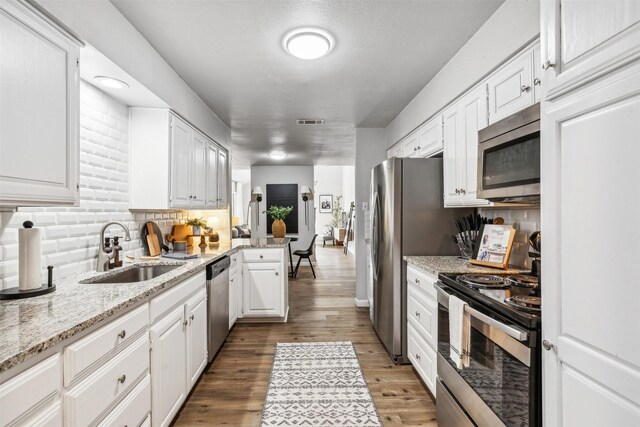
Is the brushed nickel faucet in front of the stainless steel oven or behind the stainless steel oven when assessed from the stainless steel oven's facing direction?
in front

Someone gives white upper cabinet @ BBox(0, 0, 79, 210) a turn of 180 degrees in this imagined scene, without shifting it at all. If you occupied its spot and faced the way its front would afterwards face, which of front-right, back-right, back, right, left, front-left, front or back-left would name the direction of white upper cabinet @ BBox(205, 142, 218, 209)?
right

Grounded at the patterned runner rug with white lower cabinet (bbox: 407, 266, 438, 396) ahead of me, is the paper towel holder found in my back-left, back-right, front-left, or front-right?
back-right

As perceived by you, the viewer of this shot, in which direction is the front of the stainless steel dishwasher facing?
facing to the right of the viewer

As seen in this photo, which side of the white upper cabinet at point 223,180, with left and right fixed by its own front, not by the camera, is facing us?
right

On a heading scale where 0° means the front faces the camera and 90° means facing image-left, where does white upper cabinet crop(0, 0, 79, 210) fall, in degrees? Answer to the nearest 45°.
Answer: approximately 315°

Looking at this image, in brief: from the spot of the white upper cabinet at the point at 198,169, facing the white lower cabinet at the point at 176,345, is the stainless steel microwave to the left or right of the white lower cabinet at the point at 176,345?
left

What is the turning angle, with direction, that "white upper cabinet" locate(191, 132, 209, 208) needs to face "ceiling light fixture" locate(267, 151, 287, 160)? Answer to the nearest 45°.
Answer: approximately 90° to its left

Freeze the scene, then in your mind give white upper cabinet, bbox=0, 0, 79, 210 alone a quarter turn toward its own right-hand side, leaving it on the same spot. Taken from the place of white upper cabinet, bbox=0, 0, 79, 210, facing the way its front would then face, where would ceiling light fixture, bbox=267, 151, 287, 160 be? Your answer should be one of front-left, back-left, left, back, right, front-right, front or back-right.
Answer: back

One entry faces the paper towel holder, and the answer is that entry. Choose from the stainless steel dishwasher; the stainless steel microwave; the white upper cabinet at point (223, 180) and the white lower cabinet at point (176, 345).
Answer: the stainless steel microwave

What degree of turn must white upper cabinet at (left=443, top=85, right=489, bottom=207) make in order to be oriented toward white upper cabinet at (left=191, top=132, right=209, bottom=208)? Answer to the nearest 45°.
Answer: approximately 45° to its right

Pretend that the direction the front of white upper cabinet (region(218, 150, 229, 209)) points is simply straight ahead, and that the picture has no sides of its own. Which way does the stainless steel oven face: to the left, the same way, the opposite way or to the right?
the opposite way

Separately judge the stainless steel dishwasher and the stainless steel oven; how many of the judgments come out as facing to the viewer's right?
1

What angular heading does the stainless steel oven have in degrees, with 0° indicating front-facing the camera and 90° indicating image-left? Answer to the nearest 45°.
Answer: approximately 45°

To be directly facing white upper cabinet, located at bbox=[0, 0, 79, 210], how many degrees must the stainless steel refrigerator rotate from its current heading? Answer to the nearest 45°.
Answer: approximately 45° to its left

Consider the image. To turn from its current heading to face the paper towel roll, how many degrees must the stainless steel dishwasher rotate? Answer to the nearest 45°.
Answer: approximately 135° to its right
